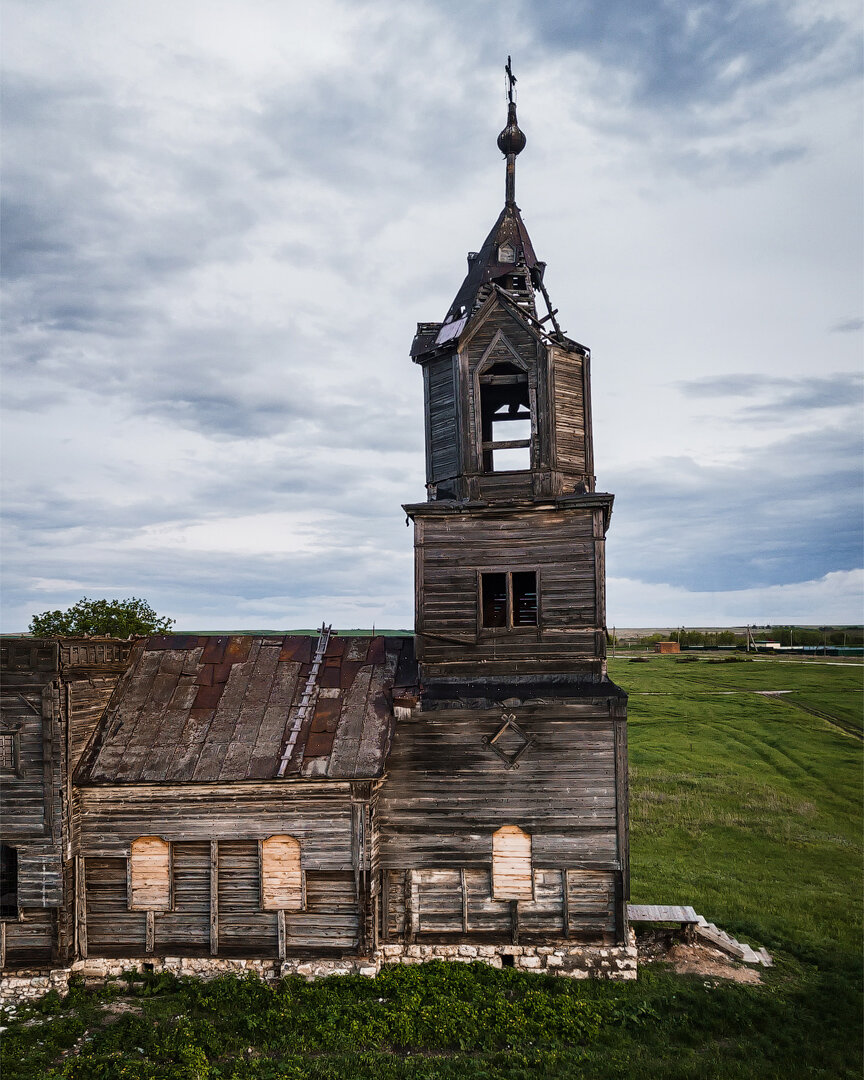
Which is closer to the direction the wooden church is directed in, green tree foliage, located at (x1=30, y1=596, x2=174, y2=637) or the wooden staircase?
the wooden staircase

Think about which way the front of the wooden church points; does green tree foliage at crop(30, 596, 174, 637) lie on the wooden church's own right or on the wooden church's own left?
on the wooden church's own left

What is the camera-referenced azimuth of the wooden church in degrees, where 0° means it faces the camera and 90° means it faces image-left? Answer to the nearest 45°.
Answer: approximately 270°

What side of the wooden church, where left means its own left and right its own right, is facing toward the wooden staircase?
front

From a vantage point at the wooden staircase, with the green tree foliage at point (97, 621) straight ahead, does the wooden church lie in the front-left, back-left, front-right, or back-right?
front-left

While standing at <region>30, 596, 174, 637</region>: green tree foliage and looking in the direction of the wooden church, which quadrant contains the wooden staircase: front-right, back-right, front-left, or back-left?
front-left
